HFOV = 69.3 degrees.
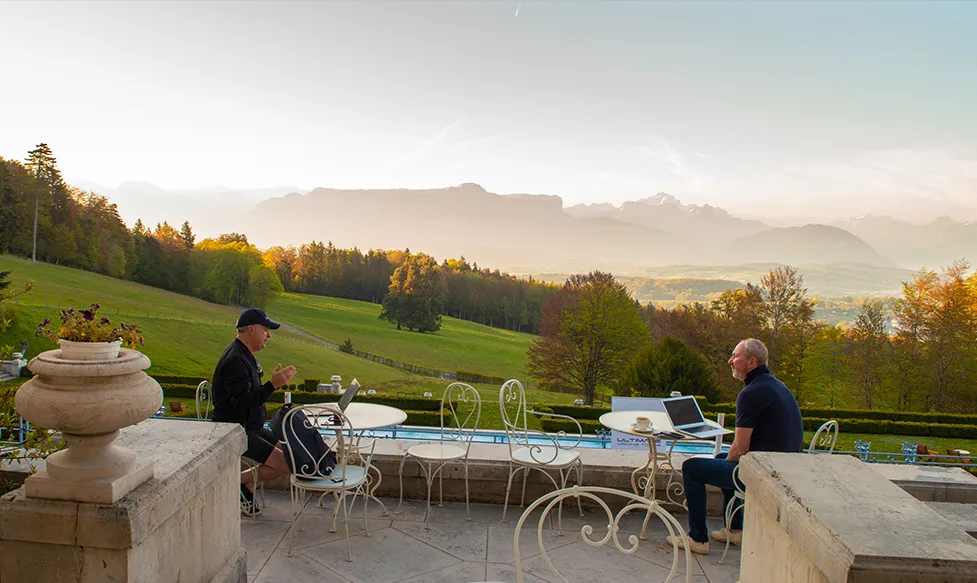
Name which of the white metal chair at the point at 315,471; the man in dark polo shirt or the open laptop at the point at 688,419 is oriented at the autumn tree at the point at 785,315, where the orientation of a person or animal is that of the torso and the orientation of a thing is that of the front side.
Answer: the white metal chair

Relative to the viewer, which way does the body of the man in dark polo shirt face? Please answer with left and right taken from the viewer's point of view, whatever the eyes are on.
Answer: facing to the left of the viewer

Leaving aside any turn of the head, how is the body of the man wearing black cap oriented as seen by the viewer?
to the viewer's right

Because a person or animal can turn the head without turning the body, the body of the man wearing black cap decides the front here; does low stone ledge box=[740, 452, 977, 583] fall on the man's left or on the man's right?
on the man's right

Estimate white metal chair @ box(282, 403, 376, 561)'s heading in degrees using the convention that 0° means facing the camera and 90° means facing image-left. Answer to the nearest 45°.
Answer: approximately 225°

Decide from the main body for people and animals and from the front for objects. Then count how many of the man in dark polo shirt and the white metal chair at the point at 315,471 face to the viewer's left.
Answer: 1

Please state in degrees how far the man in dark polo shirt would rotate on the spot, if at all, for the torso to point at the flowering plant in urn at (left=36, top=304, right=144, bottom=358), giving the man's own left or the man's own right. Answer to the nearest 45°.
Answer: approximately 45° to the man's own left

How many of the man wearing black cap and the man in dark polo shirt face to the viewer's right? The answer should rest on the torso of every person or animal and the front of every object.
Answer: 1

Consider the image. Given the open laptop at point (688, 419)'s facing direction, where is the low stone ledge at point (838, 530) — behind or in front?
in front

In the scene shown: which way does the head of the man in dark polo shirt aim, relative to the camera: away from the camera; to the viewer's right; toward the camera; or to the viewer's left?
to the viewer's left

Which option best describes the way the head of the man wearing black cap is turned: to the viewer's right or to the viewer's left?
to the viewer's right

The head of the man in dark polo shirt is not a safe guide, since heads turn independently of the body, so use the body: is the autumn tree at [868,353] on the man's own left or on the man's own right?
on the man's own right
